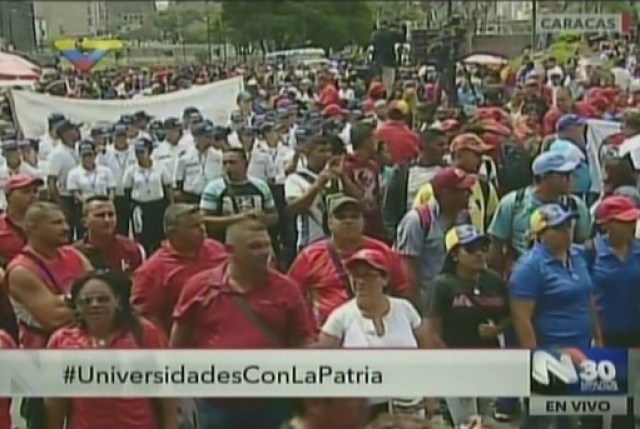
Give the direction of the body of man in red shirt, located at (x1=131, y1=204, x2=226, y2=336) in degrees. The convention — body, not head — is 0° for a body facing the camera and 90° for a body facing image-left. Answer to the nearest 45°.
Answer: approximately 315°

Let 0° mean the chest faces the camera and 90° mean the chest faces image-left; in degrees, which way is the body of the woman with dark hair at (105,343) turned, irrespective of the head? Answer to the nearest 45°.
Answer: approximately 0°

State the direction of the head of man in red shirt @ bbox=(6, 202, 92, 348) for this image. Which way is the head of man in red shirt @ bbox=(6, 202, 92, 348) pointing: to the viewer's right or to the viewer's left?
to the viewer's right

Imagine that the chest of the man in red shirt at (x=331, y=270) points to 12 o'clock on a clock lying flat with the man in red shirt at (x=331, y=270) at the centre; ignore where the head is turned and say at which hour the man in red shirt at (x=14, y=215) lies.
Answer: the man in red shirt at (x=14, y=215) is roughly at 3 o'clock from the man in red shirt at (x=331, y=270).

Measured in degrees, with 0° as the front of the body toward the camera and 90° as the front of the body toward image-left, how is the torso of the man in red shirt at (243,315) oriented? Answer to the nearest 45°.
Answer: approximately 0°

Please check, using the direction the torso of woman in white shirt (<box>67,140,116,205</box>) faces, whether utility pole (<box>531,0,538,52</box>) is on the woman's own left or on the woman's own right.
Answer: on the woman's own left

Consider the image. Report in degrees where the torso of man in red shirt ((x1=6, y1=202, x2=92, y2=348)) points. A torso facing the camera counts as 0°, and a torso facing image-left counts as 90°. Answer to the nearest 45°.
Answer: approximately 315°
